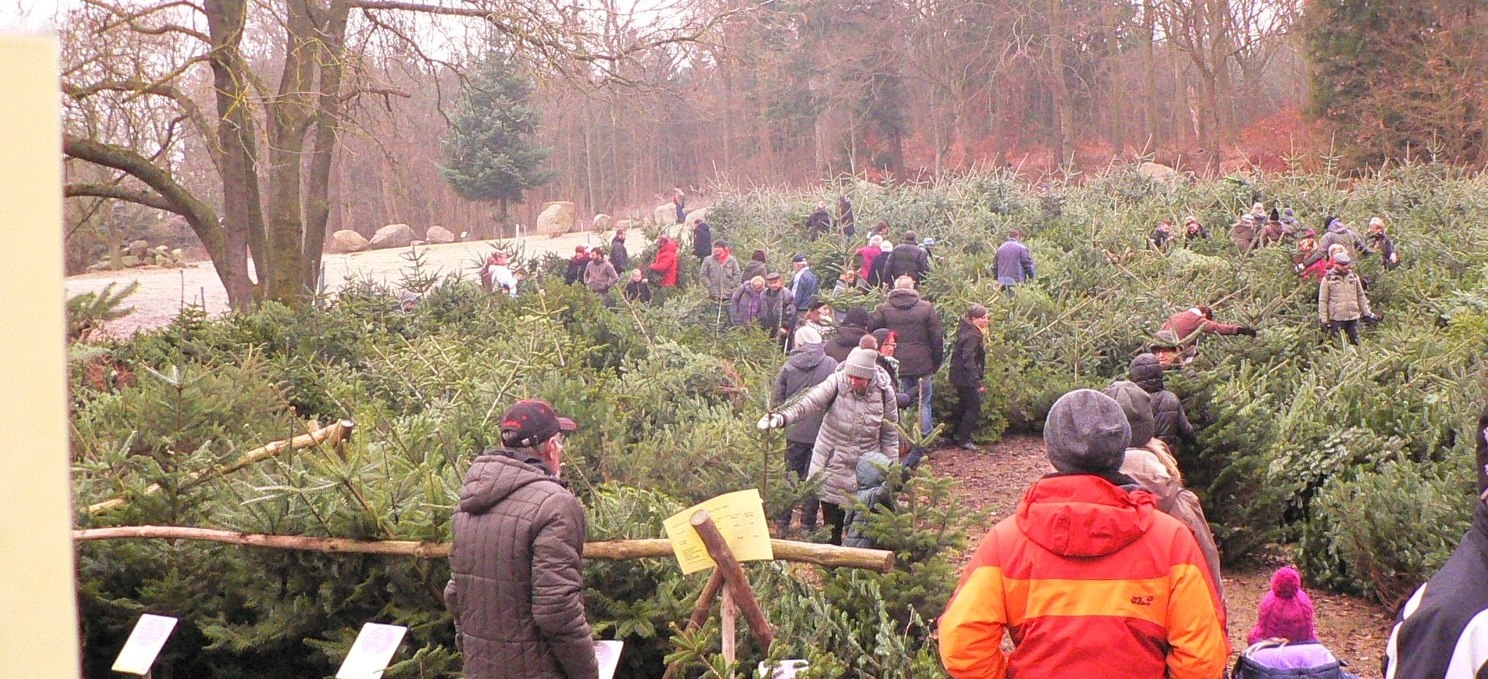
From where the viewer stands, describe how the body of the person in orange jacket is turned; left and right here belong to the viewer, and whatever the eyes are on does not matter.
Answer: facing away from the viewer

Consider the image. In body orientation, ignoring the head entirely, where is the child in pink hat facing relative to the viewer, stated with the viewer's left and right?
facing away from the viewer

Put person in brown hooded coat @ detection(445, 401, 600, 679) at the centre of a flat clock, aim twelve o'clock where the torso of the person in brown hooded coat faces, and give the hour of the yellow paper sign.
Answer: The yellow paper sign is roughly at 1 o'clock from the person in brown hooded coat.

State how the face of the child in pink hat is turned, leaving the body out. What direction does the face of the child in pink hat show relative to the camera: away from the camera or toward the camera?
away from the camera

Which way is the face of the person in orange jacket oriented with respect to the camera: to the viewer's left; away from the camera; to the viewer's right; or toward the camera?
away from the camera

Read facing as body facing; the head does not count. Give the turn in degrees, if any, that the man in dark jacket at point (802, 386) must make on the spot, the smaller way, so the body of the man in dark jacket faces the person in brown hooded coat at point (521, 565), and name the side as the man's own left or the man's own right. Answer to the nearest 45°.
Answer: approximately 180°

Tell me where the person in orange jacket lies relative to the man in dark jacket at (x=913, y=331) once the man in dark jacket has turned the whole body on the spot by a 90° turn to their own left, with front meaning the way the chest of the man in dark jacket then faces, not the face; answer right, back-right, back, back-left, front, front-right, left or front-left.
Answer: left

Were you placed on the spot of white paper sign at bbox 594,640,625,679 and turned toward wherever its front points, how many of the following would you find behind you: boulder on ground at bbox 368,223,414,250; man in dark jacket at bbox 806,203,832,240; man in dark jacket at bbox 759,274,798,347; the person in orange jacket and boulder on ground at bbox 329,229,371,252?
4

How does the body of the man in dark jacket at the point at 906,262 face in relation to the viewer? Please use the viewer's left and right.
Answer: facing away from the viewer

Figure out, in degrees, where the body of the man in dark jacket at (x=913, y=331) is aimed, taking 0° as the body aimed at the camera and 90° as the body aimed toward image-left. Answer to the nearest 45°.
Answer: approximately 180°

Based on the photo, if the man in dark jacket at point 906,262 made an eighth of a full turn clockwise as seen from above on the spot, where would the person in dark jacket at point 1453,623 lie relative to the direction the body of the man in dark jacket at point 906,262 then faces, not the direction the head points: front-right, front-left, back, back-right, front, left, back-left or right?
back-right

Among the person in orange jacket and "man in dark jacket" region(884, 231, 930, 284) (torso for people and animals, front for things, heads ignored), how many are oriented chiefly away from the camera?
2

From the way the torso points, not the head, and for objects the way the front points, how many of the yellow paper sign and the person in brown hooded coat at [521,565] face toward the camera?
1

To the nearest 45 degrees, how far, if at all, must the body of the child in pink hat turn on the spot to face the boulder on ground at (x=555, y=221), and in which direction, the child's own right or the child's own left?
approximately 45° to the child's own left

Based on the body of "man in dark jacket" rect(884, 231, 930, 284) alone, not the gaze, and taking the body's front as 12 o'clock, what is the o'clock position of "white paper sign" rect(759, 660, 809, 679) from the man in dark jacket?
The white paper sign is roughly at 6 o'clock from the man in dark jacket.

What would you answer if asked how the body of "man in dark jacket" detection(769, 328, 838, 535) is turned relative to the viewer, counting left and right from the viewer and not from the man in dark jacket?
facing away from the viewer
